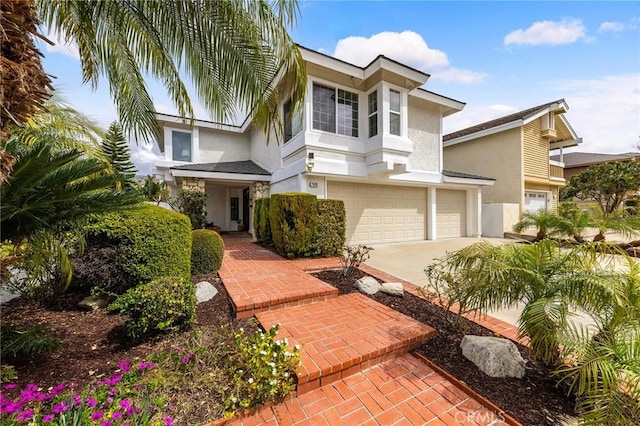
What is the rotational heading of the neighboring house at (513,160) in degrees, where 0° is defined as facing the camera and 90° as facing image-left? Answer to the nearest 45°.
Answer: approximately 315°

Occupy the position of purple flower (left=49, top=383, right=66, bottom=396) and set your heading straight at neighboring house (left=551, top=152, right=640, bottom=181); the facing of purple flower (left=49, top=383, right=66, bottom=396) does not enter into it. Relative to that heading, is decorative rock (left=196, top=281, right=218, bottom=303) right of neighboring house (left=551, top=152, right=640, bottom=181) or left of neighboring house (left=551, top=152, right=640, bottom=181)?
left

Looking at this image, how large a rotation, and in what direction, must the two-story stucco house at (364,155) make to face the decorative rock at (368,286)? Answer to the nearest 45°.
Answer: approximately 45° to its right

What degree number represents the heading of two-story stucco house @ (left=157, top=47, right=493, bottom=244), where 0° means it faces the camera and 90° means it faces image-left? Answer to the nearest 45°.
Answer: approximately 315°

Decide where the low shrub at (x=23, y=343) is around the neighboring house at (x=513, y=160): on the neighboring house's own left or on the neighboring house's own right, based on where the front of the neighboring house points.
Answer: on the neighboring house's own right

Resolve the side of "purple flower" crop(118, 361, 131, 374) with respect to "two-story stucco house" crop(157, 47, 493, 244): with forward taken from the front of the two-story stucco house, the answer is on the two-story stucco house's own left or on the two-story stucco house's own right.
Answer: on the two-story stucco house's own right

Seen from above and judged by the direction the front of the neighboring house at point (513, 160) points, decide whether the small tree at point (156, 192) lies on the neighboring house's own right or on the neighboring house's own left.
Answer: on the neighboring house's own right

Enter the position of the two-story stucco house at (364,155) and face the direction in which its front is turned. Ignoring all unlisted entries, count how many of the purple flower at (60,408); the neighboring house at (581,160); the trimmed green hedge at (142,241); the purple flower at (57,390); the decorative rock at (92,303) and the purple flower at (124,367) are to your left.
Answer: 1

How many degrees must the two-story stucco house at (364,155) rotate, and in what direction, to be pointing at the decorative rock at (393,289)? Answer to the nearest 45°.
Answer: approximately 45° to its right

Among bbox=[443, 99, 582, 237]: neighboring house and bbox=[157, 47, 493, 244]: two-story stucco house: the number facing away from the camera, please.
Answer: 0

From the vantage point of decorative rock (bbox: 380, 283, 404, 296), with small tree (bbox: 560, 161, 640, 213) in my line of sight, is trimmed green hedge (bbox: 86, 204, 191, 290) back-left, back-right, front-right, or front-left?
back-left

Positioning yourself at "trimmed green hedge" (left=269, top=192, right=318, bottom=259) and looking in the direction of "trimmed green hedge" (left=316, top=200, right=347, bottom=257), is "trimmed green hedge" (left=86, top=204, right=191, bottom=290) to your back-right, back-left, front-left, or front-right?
back-right

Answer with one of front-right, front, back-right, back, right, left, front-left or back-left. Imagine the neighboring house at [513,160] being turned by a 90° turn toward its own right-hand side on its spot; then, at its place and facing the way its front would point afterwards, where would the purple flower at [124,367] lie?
front-left
